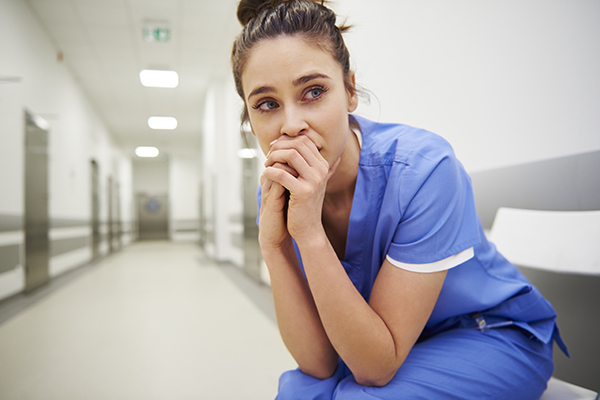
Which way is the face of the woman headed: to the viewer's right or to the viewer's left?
to the viewer's left

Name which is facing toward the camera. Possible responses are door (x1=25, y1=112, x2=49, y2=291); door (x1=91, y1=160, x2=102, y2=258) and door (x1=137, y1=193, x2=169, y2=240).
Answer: door (x1=137, y1=193, x2=169, y2=240)

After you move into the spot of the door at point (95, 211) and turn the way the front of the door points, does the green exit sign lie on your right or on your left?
on your right

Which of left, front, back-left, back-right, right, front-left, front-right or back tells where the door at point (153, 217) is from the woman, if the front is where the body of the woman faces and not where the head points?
right

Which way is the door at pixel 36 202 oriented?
to the viewer's right

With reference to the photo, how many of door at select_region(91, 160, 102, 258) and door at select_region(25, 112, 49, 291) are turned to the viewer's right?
2

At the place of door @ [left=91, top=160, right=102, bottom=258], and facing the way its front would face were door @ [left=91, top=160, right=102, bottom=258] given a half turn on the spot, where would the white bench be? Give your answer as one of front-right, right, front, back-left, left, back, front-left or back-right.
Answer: left

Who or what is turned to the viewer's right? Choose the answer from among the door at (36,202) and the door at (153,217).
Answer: the door at (36,202)

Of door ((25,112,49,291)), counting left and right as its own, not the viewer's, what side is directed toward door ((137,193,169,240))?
left

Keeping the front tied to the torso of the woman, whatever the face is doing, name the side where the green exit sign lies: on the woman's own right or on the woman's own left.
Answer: on the woman's own right

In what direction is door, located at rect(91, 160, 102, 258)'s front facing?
to the viewer's right

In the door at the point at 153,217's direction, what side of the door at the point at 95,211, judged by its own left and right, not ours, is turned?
left

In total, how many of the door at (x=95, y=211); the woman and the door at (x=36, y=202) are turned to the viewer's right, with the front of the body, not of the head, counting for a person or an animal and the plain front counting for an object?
2
